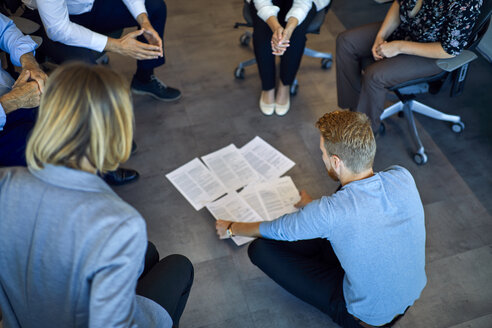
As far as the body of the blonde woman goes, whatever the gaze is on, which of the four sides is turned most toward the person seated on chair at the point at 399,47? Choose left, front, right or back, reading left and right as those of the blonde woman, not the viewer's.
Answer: front

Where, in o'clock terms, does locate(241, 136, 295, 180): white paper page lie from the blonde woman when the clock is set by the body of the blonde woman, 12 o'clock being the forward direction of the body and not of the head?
The white paper page is roughly at 12 o'clock from the blonde woman.

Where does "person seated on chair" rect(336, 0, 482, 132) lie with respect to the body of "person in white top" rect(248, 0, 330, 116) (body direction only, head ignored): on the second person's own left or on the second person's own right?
on the second person's own left

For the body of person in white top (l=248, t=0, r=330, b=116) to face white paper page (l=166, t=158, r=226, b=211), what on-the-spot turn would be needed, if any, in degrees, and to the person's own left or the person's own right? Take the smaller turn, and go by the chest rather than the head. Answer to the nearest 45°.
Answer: approximately 45° to the person's own right

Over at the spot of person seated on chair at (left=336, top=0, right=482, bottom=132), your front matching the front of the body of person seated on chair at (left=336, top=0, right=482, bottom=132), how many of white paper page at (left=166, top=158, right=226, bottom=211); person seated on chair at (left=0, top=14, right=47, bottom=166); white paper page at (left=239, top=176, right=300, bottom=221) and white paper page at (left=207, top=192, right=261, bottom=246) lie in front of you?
4

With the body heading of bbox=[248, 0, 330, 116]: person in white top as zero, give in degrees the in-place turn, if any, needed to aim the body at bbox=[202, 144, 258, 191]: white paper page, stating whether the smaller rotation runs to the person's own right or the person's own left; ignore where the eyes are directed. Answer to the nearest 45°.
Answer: approximately 45° to the person's own right

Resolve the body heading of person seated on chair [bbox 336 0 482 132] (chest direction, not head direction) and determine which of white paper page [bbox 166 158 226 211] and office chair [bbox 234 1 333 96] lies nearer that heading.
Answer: the white paper page

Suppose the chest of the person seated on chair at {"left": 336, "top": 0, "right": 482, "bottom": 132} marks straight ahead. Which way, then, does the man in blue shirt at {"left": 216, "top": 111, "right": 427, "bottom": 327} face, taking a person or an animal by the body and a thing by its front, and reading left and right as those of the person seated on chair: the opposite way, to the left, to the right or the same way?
to the right

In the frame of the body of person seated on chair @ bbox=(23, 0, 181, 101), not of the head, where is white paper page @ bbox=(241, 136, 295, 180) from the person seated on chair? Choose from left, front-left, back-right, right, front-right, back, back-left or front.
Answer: front

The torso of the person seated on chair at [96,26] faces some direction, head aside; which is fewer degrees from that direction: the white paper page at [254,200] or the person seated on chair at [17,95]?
the white paper page

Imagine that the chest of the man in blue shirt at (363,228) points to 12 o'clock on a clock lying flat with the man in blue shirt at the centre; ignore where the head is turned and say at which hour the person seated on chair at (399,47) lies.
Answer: The person seated on chair is roughly at 2 o'clock from the man in blue shirt.

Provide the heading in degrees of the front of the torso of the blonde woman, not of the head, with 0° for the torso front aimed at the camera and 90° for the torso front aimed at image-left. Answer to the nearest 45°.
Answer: approximately 225°

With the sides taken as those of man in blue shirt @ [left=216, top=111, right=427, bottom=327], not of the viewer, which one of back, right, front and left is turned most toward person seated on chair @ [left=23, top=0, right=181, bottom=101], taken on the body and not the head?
front

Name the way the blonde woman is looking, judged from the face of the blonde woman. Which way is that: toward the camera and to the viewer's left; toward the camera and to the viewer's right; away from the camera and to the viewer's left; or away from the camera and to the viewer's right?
away from the camera and to the viewer's right

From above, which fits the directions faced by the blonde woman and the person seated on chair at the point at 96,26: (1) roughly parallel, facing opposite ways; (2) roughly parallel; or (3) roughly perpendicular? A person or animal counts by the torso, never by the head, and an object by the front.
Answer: roughly perpendicular

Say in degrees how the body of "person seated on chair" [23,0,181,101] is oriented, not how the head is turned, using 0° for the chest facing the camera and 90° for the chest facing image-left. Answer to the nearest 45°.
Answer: approximately 315°

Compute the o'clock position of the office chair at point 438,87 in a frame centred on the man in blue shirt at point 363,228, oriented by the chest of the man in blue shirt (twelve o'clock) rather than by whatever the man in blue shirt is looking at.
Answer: The office chair is roughly at 2 o'clock from the man in blue shirt.

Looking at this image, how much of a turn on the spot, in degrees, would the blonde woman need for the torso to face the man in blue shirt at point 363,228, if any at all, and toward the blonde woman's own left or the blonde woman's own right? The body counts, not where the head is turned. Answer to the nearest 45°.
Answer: approximately 45° to the blonde woman's own right
